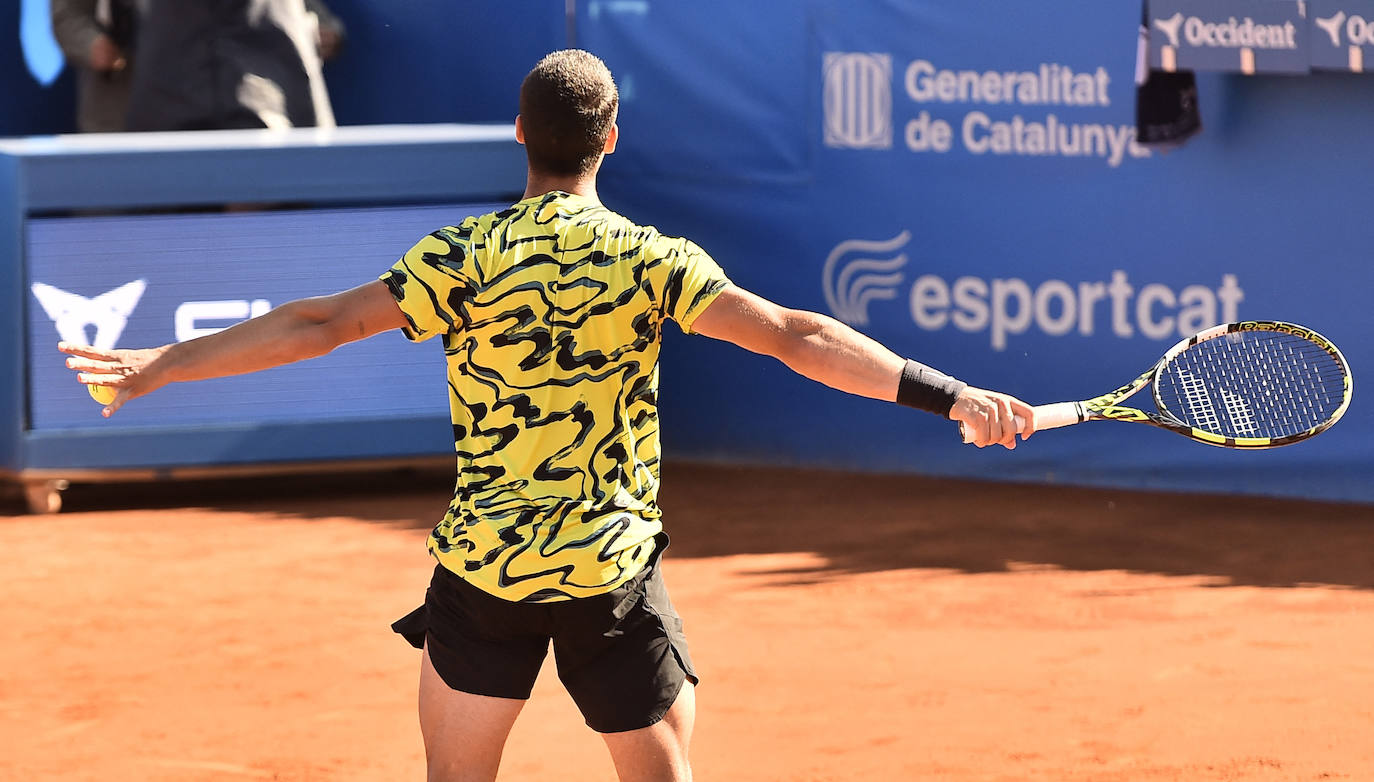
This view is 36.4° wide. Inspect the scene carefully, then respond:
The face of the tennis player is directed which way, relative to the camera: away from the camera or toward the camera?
away from the camera

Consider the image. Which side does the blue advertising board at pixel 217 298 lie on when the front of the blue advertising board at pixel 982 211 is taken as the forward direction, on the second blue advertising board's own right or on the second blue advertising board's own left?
on the second blue advertising board's own right

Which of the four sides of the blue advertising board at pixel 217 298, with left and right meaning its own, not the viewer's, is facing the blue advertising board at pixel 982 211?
left

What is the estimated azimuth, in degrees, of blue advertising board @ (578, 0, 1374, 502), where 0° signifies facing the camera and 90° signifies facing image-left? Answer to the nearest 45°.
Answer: approximately 0°

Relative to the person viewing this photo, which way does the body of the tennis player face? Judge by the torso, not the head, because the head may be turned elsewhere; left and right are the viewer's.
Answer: facing away from the viewer

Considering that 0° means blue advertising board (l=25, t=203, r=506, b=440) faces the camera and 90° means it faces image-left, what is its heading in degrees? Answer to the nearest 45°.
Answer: approximately 0°

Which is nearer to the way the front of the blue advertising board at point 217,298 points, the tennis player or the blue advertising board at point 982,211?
the tennis player

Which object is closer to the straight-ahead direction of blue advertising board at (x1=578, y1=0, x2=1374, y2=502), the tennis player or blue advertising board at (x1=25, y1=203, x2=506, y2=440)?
the tennis player
